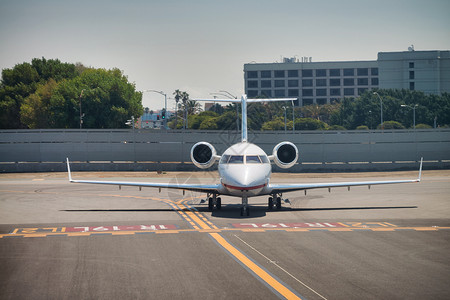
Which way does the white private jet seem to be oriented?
toward the camera
